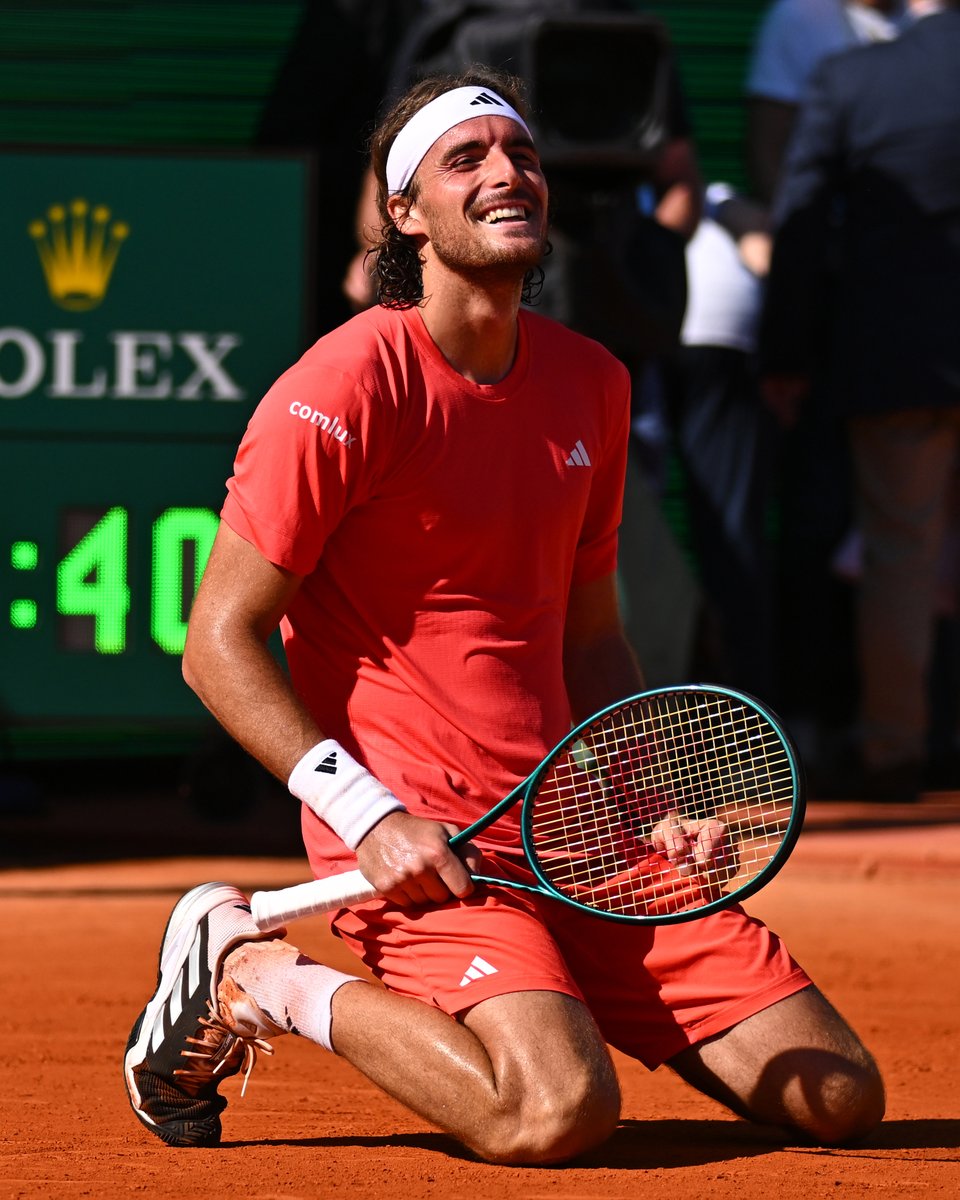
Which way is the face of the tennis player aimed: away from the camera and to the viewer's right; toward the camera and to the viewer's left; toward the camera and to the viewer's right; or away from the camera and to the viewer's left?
toward the camera and to the viewer's right

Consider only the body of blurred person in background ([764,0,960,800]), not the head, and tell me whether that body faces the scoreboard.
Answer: no

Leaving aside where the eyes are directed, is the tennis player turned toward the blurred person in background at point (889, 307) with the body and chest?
no

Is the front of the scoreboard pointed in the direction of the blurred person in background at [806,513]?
no

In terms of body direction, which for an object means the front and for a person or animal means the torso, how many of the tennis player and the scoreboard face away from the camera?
0

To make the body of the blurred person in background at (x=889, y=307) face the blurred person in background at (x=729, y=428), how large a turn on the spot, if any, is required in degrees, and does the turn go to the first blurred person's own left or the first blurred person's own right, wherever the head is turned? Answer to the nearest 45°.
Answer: approximately 45° to the first blurred person's own left

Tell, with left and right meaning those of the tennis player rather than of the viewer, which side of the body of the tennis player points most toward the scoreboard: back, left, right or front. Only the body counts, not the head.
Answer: back

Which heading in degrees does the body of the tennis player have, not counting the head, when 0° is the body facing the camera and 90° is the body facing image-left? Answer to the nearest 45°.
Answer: approximately 315°

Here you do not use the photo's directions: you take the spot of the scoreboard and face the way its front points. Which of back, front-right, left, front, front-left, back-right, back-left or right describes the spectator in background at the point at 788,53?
back-left

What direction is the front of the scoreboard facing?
toward the camera

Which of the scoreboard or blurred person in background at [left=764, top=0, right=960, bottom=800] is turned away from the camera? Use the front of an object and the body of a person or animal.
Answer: the blurred person in background
